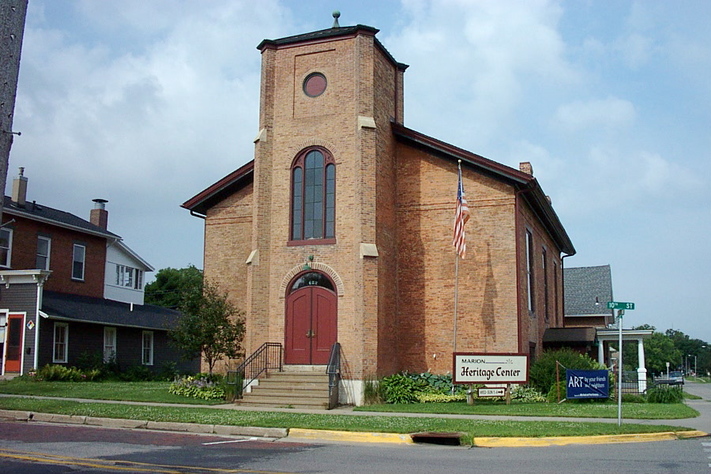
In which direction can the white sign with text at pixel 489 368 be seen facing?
toward the camera

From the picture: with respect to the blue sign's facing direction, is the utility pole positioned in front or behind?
in front

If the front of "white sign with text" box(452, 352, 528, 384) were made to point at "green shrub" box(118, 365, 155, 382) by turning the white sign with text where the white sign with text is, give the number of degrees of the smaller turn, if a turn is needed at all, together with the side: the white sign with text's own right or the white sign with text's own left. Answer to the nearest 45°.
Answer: approximately 135° to the white sign with text's own right

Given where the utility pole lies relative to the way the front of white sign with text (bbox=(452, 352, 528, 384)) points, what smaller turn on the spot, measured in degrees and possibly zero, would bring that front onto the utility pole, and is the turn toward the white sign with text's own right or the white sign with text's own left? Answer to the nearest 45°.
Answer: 0° — it already faces it

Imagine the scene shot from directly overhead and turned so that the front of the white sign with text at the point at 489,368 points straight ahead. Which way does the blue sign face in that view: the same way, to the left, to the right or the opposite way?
the same way

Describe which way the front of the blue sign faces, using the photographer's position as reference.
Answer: facing the viewer

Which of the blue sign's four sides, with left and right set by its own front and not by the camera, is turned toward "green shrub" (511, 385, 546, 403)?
right

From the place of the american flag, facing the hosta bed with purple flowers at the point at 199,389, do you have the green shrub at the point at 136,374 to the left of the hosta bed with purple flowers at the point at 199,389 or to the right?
right

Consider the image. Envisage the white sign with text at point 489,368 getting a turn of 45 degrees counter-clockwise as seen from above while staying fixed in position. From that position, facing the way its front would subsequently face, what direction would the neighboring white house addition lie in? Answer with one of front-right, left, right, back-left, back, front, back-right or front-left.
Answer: back

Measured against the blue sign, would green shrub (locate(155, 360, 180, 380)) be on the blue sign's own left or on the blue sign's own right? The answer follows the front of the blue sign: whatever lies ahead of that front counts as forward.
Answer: on the blue sign's own right

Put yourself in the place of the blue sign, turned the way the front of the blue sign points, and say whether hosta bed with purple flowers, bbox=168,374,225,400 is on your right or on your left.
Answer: on your right

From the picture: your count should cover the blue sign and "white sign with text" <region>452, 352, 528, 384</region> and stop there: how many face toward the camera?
2

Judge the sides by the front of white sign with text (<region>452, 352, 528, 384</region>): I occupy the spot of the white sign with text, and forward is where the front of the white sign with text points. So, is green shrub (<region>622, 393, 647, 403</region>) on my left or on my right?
on my left

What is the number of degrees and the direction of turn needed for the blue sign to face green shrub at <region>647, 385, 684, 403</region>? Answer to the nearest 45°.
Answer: approximately 135° to its left

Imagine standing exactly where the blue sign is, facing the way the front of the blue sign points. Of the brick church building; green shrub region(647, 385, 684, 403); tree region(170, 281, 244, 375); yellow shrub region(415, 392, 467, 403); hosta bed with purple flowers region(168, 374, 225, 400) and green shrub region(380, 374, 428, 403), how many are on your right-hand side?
5

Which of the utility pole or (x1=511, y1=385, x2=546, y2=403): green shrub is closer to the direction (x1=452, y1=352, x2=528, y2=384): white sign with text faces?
the utility pole

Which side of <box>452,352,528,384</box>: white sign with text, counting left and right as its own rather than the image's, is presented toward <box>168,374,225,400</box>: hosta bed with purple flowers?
right
